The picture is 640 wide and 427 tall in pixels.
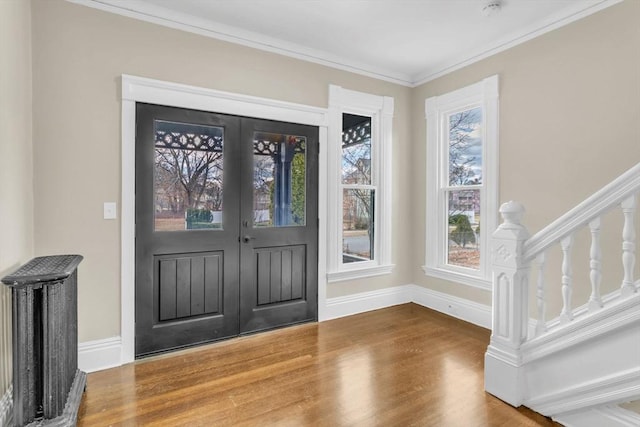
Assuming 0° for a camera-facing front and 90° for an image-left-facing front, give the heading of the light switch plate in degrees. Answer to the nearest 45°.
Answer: approximately 0°

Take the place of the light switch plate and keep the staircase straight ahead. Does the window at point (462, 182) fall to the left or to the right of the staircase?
left

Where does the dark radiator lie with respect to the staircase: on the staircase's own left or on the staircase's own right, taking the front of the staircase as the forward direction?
on the staircase's own left

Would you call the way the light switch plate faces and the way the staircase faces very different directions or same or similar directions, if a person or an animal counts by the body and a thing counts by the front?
very different directions

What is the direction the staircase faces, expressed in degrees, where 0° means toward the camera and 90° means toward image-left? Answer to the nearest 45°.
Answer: approximately 135°

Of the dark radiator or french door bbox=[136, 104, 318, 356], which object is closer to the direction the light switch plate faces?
the dark radiator

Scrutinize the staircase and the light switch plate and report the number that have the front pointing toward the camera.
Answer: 1

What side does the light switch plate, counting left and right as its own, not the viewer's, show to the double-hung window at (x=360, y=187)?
left

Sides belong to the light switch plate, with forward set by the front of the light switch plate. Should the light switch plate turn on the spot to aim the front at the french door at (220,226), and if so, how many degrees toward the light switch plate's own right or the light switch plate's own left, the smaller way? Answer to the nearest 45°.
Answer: approximately 90° to the light switch plate's own left
